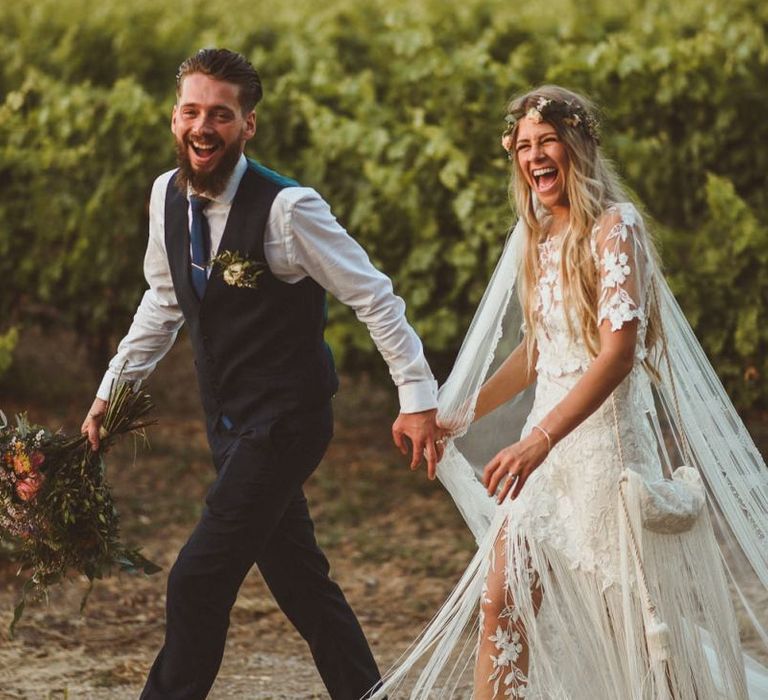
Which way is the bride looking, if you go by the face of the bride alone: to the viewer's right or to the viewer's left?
to the viewer's left

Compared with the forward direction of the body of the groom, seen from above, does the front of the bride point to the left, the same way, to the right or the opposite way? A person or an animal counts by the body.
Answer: the same way
